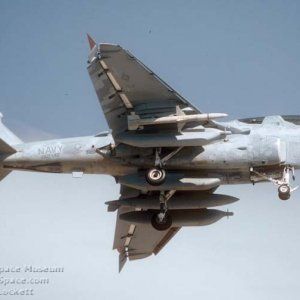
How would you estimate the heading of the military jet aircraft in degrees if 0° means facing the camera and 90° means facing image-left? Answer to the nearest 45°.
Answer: approximately 270°
